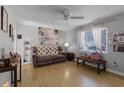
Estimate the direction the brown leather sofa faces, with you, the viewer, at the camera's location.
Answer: facing the viewer and to the right of the viewer

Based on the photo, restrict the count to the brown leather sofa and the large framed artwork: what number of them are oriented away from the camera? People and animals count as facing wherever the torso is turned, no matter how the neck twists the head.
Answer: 0

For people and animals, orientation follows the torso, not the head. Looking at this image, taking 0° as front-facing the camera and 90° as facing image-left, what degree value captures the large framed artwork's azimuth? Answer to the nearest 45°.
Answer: approximately 315°
